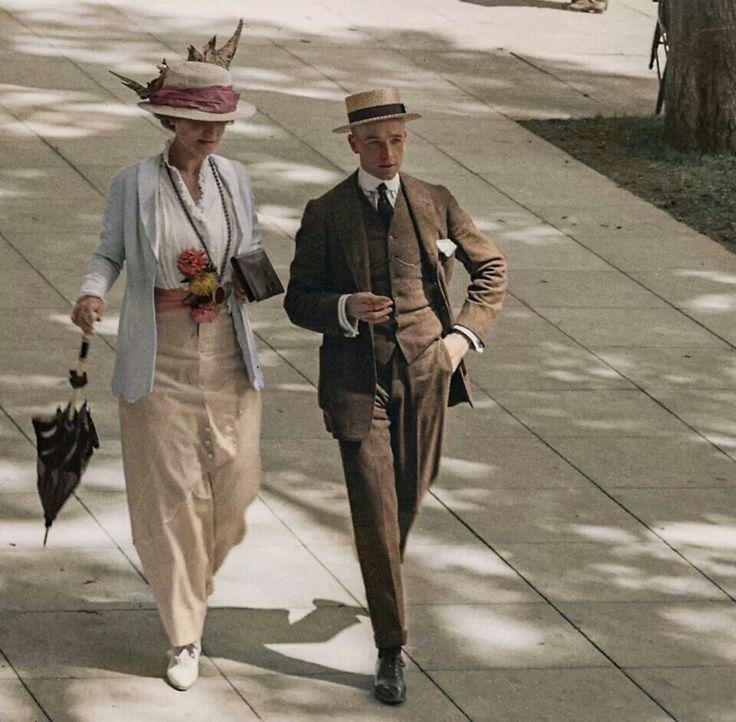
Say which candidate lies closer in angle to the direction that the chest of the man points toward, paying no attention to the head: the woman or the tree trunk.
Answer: the woman

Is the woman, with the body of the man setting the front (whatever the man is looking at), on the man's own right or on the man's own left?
on the man's own right

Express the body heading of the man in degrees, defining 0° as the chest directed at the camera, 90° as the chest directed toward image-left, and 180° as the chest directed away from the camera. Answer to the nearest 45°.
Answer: approximately 0°

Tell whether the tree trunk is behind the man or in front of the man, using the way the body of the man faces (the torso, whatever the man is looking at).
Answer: behind

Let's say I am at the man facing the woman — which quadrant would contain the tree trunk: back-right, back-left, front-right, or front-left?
back-right
